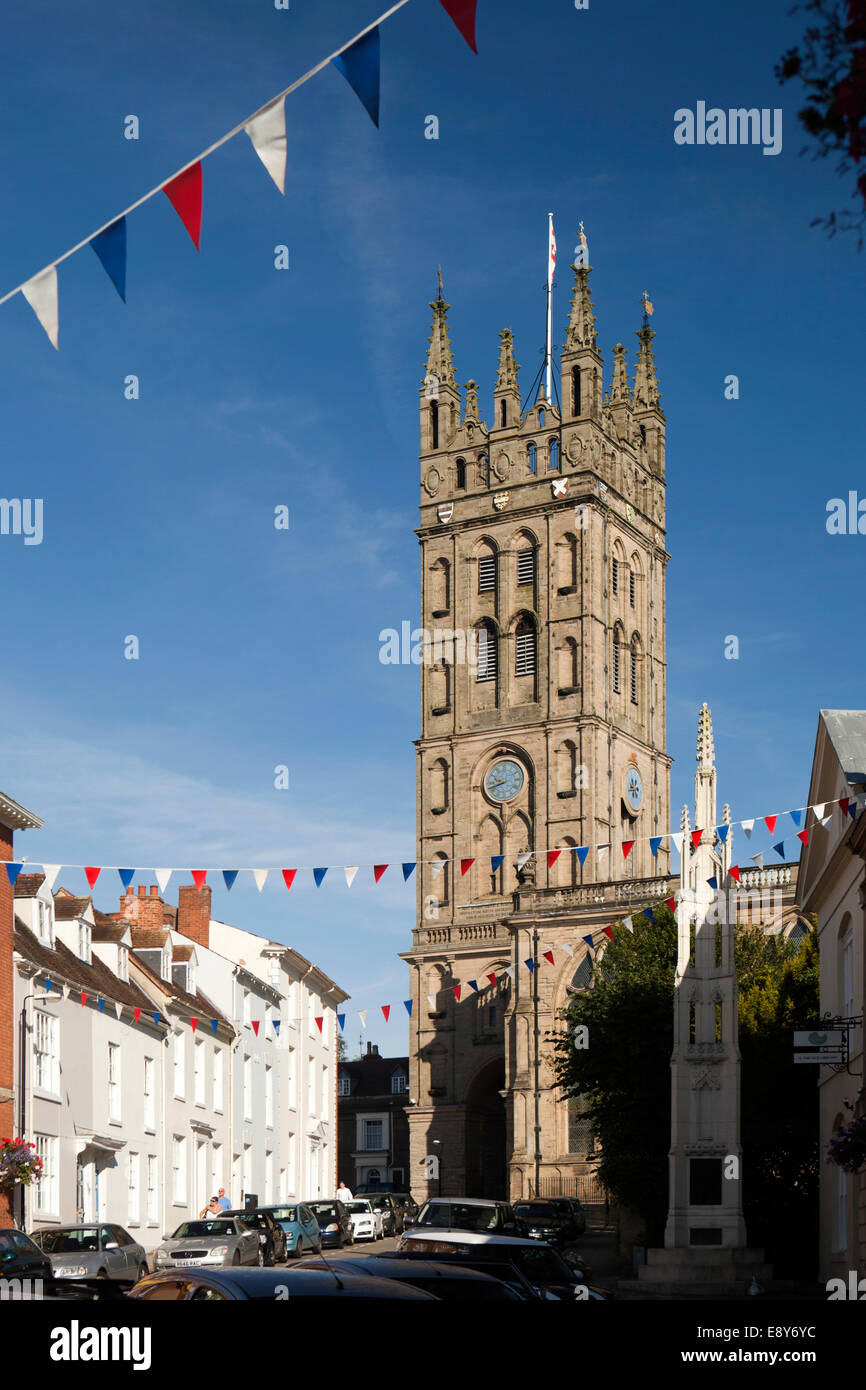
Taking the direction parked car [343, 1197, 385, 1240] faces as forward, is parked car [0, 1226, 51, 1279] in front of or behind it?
in front

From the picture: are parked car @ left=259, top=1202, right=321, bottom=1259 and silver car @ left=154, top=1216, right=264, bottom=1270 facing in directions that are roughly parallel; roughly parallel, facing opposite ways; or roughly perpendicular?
roughly parallel

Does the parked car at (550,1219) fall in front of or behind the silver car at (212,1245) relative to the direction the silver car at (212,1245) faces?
behind

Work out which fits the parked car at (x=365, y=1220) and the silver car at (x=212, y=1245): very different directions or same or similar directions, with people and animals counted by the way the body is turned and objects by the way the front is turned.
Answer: same or similar directions

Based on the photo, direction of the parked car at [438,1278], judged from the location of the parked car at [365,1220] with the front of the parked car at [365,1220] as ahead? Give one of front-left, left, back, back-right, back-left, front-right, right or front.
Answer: front-left

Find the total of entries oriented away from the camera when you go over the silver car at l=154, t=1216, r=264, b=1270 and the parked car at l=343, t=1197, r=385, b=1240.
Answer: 0

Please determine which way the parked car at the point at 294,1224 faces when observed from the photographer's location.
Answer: facing the viewer and to the left of the viewer

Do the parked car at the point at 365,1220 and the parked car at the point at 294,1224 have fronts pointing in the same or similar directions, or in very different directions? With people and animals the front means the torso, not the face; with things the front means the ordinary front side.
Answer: same or similar directions

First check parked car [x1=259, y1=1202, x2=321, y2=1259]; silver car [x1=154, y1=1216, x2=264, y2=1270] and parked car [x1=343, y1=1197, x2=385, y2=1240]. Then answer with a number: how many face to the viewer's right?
0
